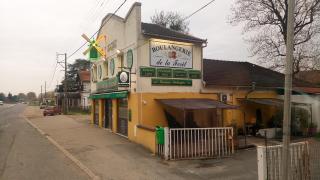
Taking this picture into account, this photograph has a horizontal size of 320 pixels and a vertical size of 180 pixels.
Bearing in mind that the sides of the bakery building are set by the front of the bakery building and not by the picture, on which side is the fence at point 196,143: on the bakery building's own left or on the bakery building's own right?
on the bakery building's own left

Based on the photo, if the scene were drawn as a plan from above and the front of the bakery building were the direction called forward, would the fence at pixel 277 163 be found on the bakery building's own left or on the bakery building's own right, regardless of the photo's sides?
on the bakery building's own left

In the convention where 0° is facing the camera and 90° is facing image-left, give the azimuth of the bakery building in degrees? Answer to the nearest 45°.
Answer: approximately 45°

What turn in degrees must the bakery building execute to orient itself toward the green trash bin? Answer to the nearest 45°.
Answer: approximately 45° to its left

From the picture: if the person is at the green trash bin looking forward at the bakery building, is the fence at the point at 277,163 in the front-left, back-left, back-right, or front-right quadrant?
back-right
